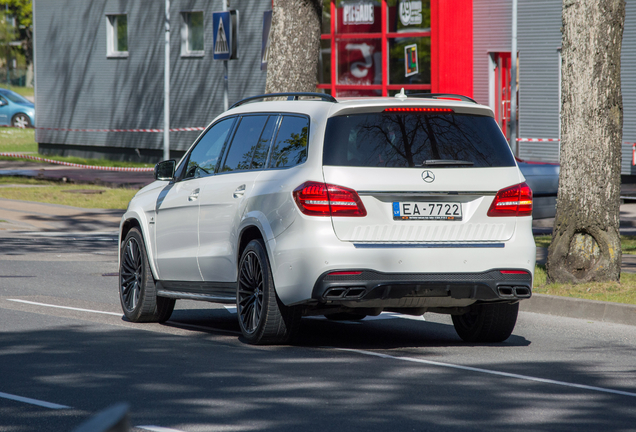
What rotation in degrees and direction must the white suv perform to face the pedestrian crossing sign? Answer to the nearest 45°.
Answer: approximately 45° to its right

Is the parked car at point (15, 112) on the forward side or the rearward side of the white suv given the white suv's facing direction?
on the forward side

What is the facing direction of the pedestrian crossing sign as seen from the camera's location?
facing the viewer and to the left of the viewer

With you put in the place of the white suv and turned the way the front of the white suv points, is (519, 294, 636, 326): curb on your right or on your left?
on your right

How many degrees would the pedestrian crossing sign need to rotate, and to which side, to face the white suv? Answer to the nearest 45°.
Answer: approximately 45° to its left

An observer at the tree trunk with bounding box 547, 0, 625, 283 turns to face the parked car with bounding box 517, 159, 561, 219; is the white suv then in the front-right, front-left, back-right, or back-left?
back-left

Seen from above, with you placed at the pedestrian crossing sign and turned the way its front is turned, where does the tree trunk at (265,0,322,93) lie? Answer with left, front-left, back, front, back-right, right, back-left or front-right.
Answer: front-left

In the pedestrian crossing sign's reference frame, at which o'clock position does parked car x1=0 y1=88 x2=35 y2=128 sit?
The parked car is roughly at 4 o'clock from the pedestrian crossing sign.

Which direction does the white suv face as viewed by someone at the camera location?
facing away from the viewer and to the left of the viewer
